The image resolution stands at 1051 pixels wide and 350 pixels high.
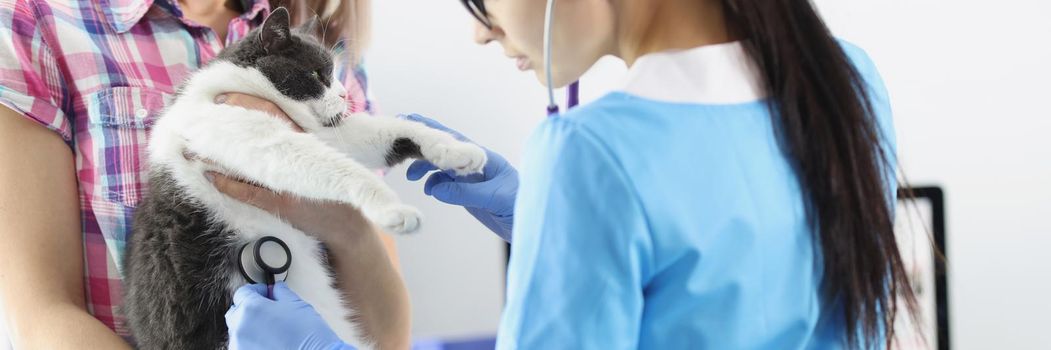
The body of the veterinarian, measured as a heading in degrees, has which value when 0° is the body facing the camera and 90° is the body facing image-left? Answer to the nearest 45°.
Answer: approximately 135°
